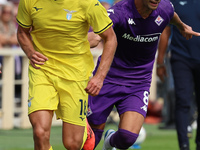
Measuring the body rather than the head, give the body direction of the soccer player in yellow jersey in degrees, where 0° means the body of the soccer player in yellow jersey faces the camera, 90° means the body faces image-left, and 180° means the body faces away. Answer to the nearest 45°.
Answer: approximately 0°
